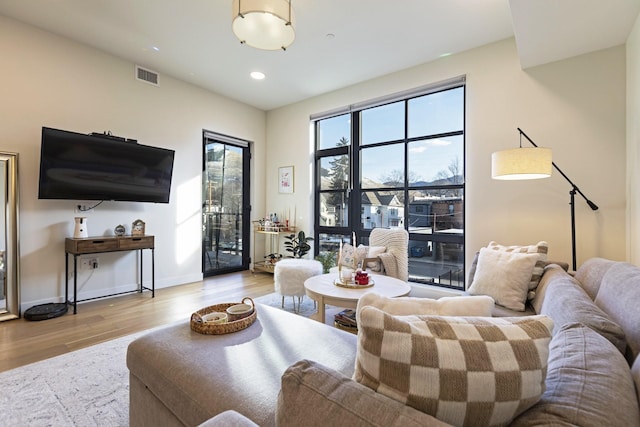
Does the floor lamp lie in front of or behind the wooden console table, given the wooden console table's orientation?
in front

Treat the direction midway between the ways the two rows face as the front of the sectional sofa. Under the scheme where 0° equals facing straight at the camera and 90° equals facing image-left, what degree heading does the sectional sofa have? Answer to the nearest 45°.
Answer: approximately 135°

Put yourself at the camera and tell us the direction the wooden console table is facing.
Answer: facing the viewer and to the right of the viewer

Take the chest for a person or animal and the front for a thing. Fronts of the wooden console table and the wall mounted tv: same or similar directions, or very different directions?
same or similar directions

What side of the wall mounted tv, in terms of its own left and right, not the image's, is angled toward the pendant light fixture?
front

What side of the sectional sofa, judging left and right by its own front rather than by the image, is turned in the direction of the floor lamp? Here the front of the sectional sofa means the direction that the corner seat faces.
right

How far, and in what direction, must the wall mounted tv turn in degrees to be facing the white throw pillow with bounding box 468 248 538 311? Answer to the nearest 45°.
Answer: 0° — it already faces it

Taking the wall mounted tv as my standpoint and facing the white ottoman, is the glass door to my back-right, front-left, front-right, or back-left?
front-left

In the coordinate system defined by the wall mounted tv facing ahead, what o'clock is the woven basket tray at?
The woven basket tray is roughly at 1 o'clock from the wall mounted tv.

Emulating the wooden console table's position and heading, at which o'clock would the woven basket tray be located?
The woven basket tray is roughly at 1 o'clock from the wooden console table.

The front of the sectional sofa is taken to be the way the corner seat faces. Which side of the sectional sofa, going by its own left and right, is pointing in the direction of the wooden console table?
front

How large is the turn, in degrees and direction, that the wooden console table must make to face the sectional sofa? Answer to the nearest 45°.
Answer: approximately 45° to its right

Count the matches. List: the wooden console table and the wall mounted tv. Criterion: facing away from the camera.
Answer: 0

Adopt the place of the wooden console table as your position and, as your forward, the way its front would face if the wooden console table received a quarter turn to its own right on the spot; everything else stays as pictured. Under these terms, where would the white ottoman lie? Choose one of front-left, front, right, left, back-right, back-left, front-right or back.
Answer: left

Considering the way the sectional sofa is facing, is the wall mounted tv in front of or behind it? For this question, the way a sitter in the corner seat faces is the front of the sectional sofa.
in front
